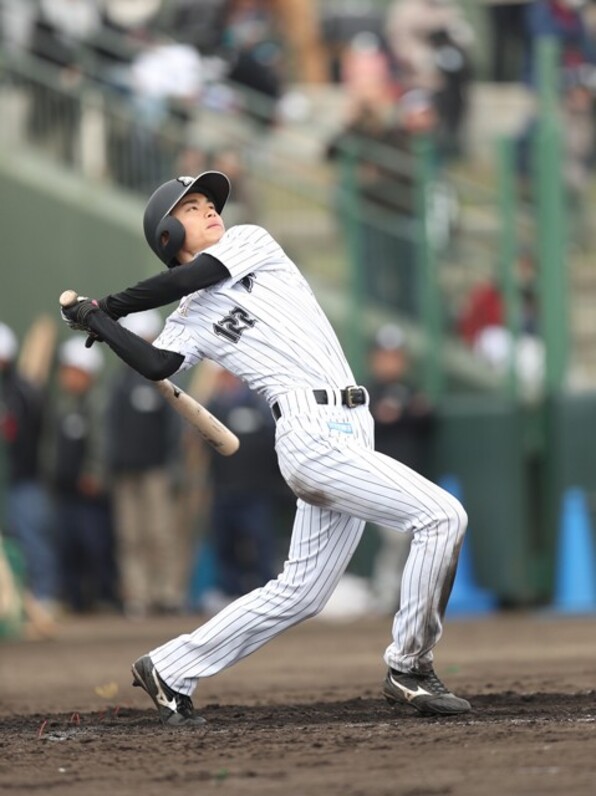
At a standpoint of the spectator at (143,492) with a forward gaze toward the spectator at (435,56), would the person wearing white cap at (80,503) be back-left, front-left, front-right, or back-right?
back-left

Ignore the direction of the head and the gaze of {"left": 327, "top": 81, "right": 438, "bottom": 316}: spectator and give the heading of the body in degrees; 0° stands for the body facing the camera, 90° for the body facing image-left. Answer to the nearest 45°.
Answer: approximately 45°

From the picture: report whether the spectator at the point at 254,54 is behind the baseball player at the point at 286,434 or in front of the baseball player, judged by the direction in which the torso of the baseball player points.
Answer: behind
